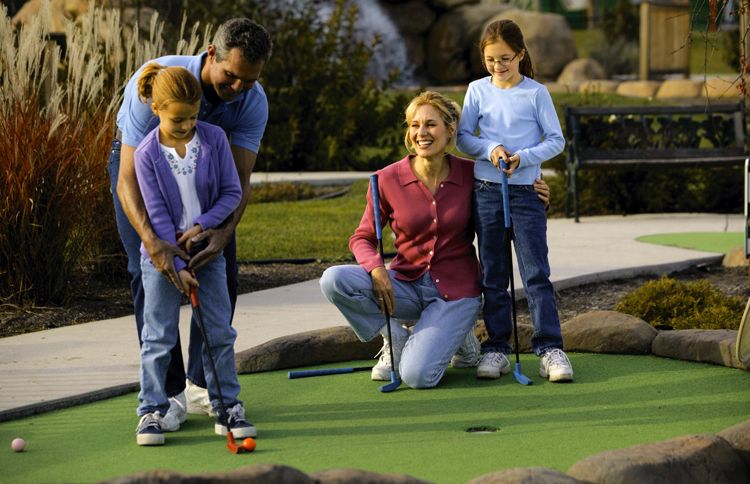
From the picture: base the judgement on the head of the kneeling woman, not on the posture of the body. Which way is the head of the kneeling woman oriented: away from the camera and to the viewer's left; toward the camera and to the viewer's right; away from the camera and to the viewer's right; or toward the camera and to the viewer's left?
toward the camera and to the viewer's left

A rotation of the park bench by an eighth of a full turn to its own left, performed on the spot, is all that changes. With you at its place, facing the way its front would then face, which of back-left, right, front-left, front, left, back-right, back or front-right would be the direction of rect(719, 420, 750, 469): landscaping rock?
front-right

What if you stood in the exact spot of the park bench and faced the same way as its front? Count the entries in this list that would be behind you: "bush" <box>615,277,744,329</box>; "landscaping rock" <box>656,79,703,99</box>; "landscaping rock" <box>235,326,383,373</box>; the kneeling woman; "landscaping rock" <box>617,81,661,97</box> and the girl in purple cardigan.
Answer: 2

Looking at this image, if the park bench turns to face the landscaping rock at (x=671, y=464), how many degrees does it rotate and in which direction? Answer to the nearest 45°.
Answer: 0° — it already faces it

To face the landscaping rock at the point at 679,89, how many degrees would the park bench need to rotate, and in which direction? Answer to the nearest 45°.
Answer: approximately 180°

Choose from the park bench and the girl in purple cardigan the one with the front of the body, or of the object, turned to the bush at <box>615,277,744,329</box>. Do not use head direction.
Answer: the park bench

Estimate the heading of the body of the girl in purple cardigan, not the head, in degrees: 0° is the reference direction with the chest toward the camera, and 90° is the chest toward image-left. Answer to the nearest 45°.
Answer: approximately 0°

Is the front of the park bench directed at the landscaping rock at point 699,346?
yes

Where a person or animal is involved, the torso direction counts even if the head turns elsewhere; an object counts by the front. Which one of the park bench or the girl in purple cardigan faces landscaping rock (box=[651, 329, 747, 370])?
the park bench

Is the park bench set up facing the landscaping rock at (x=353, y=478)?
yes

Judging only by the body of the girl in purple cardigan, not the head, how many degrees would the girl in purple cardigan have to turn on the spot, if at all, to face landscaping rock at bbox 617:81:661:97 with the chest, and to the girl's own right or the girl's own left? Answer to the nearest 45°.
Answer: approximately 135° to the girl's own left

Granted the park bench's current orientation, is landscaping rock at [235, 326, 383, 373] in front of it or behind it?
in front

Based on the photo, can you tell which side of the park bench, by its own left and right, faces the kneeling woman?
front

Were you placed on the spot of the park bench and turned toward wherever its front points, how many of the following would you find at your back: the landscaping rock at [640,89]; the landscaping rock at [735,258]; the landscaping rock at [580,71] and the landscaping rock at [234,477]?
2

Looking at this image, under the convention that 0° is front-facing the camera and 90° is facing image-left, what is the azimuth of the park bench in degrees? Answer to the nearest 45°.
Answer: approximately 0°
